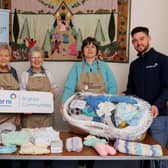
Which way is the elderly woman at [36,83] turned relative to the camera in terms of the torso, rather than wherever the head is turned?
toward the camera

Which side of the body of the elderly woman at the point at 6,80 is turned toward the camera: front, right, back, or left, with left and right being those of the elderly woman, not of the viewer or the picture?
front

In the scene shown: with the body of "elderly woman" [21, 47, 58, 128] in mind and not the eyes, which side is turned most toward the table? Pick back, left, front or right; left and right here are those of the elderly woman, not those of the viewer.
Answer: front

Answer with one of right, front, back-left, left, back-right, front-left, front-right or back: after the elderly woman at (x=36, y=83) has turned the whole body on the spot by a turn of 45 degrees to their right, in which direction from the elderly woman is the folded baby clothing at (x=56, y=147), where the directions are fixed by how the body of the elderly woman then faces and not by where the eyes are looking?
front-left

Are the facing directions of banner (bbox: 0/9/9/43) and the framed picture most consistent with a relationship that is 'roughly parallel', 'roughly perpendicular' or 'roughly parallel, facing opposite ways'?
roughly parallel

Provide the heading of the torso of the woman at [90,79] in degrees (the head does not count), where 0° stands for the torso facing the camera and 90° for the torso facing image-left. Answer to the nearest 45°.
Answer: approximately 0°

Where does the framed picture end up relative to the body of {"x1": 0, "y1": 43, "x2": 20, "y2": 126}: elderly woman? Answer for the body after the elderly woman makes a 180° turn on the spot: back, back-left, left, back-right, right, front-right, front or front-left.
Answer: front-right

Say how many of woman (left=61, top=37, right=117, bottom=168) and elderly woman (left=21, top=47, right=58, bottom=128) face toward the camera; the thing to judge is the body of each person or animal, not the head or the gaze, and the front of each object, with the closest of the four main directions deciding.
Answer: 2

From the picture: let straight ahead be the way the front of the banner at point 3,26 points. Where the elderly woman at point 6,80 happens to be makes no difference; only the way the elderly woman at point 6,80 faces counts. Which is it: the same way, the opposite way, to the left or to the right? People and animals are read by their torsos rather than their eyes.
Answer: the same way

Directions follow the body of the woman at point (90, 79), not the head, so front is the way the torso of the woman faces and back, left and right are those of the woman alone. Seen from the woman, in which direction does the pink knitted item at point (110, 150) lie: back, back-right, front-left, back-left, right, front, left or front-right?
front

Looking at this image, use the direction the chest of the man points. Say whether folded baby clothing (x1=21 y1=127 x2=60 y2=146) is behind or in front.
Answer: in front

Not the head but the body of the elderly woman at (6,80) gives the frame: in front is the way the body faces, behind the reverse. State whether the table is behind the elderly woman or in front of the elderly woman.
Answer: in front

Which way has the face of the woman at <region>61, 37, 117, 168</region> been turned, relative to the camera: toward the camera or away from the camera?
toward the camera

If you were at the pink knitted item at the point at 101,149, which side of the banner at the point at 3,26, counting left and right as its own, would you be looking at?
front
